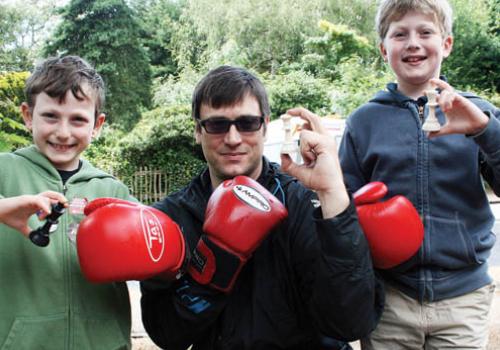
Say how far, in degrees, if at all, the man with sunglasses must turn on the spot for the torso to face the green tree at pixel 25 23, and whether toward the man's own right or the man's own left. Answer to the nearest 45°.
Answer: approximately 135° to the man's own right

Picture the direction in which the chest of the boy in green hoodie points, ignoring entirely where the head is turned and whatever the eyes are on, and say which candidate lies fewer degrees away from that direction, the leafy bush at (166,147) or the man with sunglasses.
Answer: the man with sunglasses

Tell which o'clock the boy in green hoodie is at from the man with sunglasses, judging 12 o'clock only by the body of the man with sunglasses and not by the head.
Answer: The boy in green hoodie is roughly at 3 o'clock from the man with sunglasses.

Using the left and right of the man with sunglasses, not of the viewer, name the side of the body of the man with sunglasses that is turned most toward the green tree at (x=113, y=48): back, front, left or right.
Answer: back

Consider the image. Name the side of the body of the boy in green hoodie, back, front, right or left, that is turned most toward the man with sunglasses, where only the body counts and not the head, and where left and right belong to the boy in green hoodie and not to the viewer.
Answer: left

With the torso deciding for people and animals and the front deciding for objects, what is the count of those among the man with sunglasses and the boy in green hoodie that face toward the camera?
2

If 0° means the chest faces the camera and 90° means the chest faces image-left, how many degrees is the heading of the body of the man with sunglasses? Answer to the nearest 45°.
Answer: approximately 0°

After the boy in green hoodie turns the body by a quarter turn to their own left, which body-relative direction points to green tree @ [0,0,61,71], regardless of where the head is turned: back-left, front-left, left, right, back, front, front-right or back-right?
left

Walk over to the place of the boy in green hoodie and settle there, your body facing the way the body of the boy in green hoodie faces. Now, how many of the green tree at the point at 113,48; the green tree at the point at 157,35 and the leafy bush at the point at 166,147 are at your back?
3
